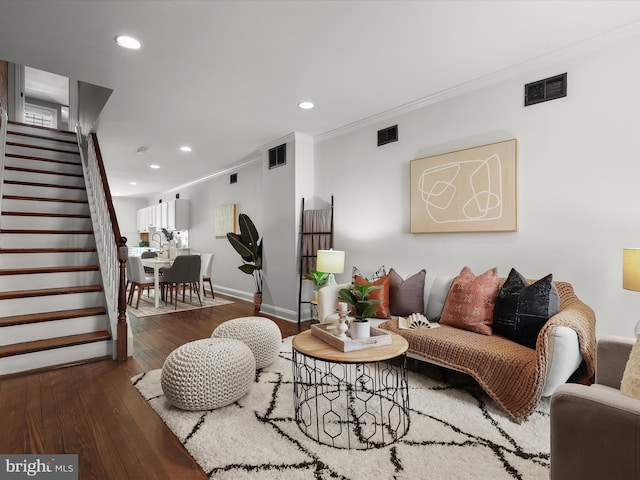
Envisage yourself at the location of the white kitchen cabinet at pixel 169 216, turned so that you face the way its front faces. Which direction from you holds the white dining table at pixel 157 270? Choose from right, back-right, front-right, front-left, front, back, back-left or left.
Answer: front-left

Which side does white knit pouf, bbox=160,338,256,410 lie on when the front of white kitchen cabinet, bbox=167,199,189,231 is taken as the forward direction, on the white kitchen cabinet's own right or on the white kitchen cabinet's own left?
on the white kitchen cabinet's own left

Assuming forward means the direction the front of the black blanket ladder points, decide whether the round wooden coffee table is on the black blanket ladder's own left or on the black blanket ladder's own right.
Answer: on the black blanket ladder's own left

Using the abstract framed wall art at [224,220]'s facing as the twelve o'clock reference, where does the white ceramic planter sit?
The white ceramic planter is roughly at 10 o'clock from the abstract framed wall art.

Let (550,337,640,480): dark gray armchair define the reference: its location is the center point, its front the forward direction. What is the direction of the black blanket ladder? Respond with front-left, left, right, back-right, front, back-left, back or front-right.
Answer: front-right

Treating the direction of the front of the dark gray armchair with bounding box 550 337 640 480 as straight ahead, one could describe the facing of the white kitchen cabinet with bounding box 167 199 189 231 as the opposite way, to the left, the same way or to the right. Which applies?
to the left

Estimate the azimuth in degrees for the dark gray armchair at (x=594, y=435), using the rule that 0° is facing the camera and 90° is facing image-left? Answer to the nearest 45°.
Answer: approximately 90°

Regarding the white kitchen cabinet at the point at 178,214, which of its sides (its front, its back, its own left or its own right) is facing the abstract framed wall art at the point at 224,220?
left

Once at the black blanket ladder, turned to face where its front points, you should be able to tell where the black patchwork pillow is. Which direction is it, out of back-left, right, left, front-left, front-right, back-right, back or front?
left

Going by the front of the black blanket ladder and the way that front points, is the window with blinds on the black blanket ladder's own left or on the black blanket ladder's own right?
on the black blanket ladder's own right

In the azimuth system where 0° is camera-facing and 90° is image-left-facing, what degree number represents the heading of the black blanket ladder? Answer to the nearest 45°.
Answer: approximately 45°

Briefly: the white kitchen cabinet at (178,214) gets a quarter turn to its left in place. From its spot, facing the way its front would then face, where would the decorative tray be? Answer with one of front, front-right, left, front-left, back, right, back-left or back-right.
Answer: front-right

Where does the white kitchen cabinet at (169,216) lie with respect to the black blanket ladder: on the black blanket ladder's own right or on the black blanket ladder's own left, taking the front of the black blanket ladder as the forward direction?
on the black blanket ladder's own right

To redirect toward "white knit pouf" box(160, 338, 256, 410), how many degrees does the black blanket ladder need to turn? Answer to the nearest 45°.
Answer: approximately 45° to its left

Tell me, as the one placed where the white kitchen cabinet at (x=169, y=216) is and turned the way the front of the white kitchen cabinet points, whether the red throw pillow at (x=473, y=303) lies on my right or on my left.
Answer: on my left

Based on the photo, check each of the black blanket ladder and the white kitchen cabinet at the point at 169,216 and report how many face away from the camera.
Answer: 0

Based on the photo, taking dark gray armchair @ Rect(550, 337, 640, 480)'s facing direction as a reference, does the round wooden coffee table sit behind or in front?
in front
